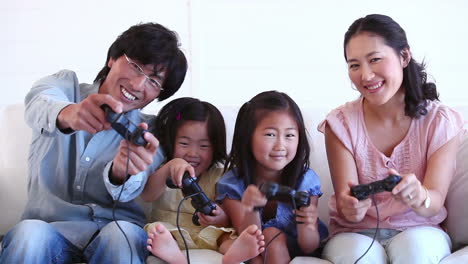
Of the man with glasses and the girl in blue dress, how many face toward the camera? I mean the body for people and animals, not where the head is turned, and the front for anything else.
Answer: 2

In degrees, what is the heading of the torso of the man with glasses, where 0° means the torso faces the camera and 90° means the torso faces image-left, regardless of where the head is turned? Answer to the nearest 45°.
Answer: approximately 0°

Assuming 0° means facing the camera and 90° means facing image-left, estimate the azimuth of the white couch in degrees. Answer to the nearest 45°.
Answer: approximately 0°
